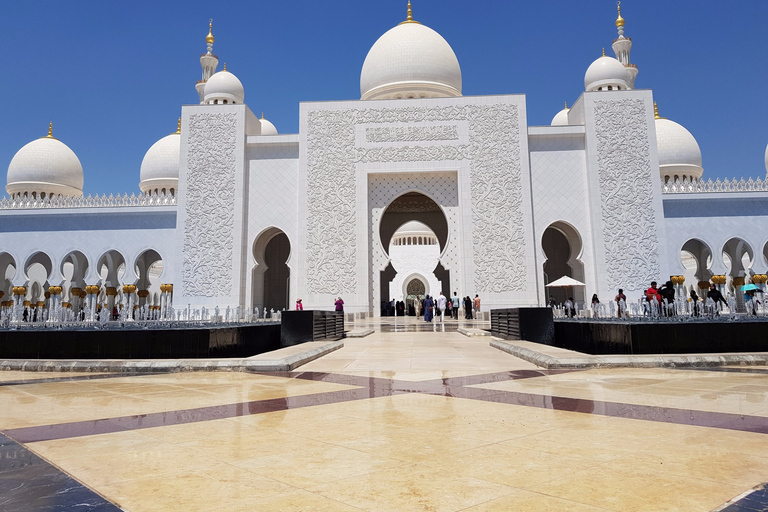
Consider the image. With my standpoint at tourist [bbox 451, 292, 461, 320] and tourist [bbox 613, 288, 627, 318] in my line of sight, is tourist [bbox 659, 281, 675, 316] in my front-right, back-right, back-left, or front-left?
front-right

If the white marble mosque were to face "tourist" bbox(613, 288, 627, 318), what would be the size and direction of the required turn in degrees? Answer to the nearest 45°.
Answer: approximately 45° to its left

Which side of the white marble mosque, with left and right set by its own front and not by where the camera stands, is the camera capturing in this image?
front

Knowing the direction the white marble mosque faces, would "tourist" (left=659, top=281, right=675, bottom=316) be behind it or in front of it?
in front
